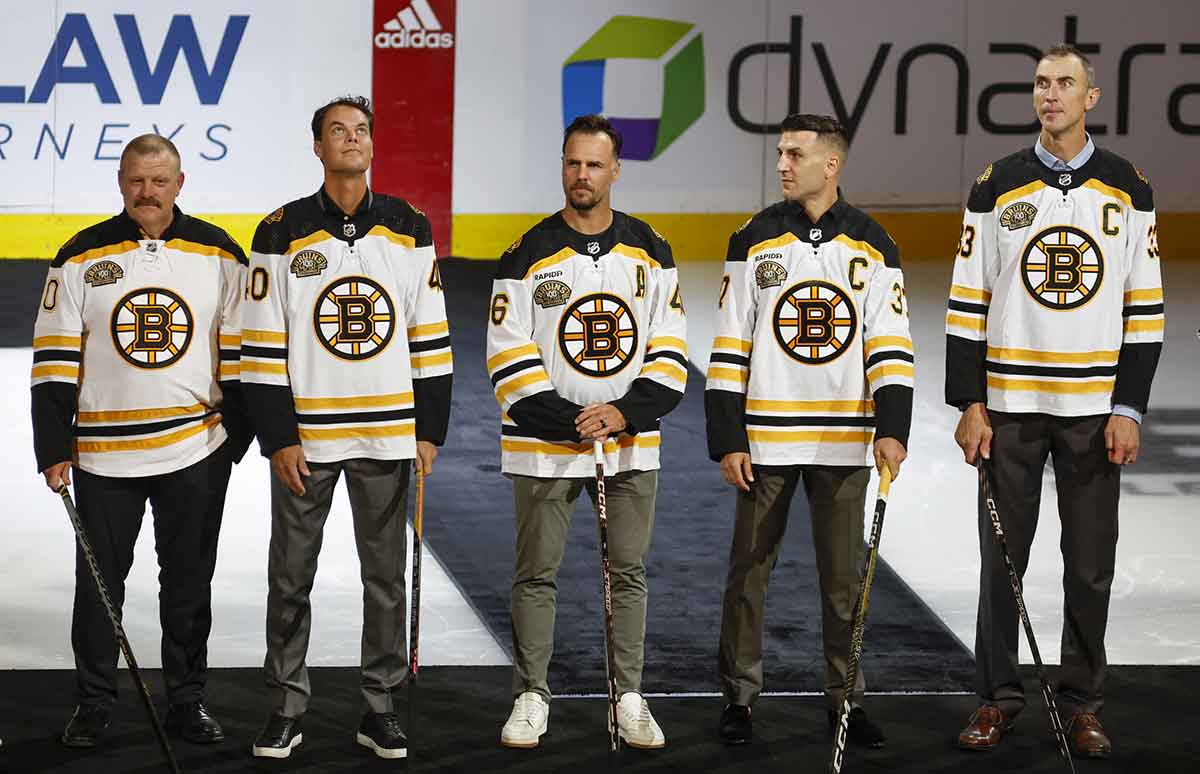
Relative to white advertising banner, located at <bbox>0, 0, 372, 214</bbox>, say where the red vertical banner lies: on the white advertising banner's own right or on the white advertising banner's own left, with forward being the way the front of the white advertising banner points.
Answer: on the white advertising banner's own left

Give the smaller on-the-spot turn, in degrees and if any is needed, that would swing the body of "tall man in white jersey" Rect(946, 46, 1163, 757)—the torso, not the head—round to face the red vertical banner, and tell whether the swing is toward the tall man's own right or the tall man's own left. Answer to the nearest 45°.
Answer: approximately 135° to the tall man's own right

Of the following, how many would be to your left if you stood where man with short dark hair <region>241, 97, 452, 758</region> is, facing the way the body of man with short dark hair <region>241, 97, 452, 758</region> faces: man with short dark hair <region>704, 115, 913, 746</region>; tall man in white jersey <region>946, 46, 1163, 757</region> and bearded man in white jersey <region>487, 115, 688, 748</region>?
3

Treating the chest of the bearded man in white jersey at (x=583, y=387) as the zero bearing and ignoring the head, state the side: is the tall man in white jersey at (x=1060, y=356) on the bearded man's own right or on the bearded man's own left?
on the bearded man's own left

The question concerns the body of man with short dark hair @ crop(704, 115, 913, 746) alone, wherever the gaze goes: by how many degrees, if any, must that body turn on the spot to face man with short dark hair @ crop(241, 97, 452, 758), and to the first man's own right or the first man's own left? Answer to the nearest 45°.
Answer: approximately 90° to the first man's own right
